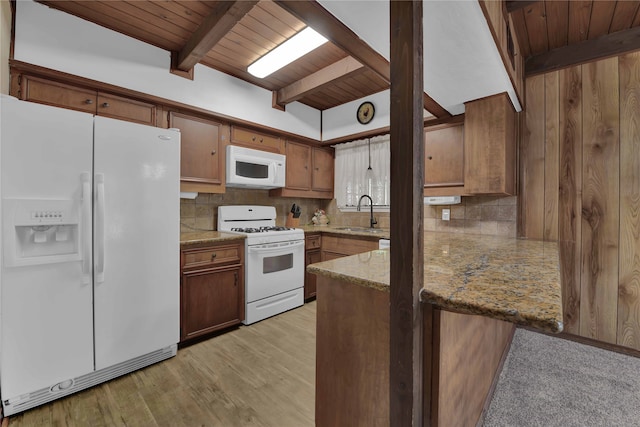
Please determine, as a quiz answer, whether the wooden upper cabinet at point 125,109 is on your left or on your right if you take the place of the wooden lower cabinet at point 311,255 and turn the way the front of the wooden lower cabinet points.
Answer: on your right

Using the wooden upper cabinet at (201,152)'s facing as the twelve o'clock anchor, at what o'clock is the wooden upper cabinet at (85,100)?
the wooden upper cabinet at (85,100) is roughly at 4 o'clock from the wooden upper cabinet at (201,152).

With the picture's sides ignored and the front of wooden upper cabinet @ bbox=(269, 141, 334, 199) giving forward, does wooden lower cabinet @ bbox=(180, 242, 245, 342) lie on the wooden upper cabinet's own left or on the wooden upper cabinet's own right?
on the wooden upper cabinet's own right

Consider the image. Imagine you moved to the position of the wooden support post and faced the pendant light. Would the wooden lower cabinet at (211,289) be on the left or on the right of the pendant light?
left

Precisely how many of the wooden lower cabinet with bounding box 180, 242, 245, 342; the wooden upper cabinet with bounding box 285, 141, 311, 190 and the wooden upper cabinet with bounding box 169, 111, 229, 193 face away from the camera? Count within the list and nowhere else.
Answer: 0

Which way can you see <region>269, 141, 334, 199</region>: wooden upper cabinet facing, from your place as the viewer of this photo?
facing the viewer and to the right of the viewer

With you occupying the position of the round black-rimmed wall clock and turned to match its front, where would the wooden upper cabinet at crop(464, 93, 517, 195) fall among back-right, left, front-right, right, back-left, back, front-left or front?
left

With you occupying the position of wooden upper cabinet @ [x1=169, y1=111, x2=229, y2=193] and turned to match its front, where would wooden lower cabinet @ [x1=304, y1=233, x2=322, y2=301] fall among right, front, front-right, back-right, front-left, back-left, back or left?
front-left

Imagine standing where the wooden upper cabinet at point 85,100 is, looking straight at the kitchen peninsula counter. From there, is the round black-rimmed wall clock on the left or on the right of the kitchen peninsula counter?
left

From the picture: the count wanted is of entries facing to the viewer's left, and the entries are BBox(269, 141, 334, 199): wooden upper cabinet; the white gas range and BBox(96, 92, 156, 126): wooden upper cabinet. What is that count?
0

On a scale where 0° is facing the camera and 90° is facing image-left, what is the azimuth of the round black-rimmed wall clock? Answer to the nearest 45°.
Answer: approximately 45°

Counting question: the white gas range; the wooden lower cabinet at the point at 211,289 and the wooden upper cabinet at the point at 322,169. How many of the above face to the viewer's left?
0
